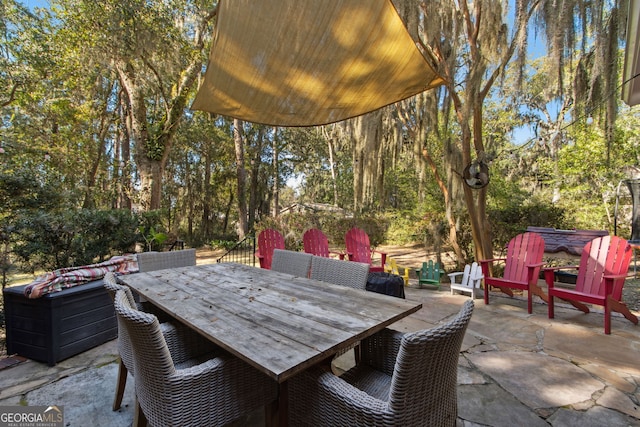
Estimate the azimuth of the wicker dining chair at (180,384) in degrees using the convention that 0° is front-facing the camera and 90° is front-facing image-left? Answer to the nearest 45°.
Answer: approximately 225°

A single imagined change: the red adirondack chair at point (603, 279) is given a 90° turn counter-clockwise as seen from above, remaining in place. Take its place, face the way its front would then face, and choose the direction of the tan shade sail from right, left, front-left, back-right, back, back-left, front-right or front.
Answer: right

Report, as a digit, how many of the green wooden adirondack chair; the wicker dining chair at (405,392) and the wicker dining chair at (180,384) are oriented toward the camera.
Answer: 1

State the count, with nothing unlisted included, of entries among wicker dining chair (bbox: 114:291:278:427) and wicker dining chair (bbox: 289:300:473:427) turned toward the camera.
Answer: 0

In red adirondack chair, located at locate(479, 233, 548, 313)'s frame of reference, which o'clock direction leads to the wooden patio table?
The wooden patio table is roughly at 11 o'clock from the red adirondack chair.

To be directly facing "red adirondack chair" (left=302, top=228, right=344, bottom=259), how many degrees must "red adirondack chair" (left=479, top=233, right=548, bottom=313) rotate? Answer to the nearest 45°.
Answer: approximately 45° to its right

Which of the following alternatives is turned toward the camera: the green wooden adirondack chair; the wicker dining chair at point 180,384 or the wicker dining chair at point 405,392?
the green wooden adirondack chair

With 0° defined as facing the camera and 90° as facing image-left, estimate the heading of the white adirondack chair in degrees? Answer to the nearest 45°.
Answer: approximately 45°

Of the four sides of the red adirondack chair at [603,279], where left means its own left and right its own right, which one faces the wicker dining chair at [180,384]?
front

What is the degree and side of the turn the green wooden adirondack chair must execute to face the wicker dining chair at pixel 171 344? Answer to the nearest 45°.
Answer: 0° — it already faces it

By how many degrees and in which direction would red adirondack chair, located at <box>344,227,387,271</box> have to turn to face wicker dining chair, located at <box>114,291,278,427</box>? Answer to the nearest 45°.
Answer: approximately 45° to its right

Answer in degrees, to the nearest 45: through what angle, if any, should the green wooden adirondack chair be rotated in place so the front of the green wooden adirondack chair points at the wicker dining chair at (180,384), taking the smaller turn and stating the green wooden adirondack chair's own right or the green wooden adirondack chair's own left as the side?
0° — it already faces it

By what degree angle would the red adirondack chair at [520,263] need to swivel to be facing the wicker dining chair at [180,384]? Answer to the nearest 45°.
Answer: approximately 45° to its left

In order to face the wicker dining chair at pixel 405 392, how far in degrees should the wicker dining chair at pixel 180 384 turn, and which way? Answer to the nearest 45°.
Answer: approximately 90° to its right

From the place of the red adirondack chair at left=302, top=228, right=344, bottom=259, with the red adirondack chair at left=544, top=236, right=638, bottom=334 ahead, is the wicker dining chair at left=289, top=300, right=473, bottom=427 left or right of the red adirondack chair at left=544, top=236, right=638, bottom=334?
right

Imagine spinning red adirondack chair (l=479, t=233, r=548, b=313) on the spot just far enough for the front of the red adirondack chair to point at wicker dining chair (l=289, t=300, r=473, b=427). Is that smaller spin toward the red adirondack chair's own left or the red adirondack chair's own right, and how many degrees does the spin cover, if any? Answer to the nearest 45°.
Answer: approximately 45° to the red adirondack chair's own left

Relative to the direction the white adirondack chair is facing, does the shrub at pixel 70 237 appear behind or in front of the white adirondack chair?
in front

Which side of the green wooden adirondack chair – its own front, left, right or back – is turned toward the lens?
front
